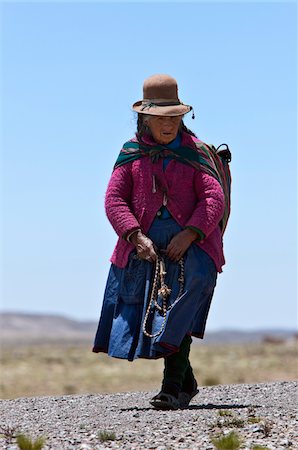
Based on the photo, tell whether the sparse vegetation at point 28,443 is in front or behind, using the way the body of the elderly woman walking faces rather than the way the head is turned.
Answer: in front

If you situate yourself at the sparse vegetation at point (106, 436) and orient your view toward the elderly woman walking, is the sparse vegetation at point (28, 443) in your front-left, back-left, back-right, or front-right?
back-left

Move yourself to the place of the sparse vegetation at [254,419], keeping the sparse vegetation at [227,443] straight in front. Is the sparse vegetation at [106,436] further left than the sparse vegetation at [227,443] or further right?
right

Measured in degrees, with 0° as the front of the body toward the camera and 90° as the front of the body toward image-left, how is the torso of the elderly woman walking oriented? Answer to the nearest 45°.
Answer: approximately 0°

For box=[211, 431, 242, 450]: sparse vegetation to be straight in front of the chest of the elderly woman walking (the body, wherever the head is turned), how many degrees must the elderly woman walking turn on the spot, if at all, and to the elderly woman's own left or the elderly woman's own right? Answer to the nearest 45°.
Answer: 0° — they already face it
